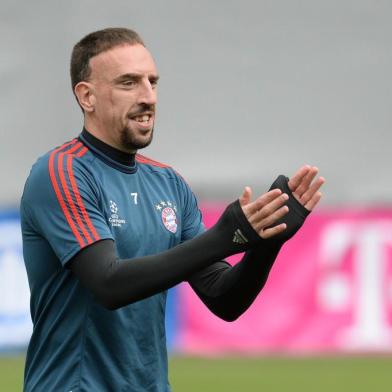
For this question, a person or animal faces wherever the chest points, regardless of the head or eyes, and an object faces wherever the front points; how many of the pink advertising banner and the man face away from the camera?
0

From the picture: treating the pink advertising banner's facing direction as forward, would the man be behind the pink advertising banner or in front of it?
in front

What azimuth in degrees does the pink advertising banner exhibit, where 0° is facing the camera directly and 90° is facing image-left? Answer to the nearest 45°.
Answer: approximately 0°

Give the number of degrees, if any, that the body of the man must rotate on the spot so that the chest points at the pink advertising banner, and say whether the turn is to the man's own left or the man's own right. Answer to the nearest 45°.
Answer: approximately 135° to the man's own left

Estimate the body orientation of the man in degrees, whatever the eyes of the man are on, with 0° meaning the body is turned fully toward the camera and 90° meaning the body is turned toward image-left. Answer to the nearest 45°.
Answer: approximately 315°

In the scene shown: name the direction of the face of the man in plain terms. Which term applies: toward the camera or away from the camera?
toward the camera
